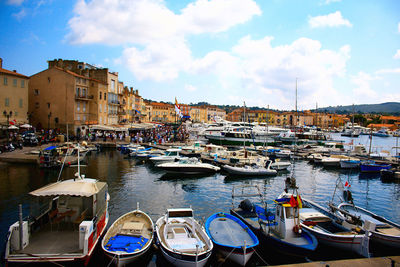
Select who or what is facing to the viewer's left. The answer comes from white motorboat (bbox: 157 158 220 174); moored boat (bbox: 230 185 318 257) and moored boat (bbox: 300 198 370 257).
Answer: the white motorboat

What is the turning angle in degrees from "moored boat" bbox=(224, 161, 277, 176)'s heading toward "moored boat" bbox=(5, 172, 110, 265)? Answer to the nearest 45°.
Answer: approximately 90° to its left

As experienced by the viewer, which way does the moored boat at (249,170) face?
facing to the left of the viewer

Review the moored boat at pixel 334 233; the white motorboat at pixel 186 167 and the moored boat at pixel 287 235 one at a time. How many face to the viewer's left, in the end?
1

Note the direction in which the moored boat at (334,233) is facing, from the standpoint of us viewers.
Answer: facing the viewer and to the right of the viewer

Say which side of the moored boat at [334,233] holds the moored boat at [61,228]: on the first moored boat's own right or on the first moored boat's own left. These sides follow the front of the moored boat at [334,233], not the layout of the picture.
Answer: on the first moored boat's own right

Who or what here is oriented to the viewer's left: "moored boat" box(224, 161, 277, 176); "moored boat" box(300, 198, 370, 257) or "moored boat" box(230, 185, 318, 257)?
"moored boat" box(224, 161, 277, 176)

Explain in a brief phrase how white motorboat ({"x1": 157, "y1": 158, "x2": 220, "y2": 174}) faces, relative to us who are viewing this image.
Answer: facing to the left of the viewer

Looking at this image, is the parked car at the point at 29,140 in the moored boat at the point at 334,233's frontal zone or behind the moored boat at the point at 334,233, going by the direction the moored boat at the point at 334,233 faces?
behind
